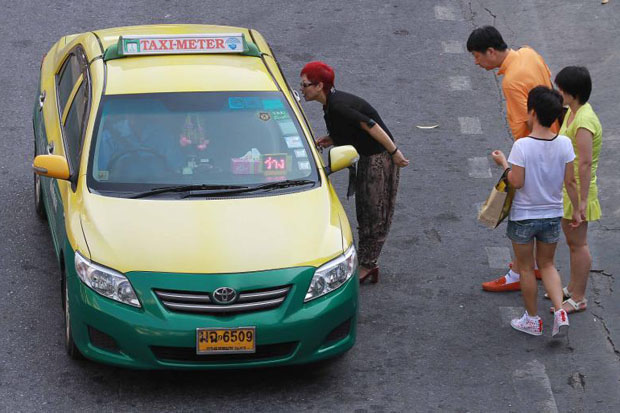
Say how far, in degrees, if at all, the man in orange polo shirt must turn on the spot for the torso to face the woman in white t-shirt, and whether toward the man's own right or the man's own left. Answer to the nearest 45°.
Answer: approximately 90° to the man's own left

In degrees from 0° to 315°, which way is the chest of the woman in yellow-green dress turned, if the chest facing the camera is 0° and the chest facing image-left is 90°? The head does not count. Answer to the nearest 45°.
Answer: approximately 90°

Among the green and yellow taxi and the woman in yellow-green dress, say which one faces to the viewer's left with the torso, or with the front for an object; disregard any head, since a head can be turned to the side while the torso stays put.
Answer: the woman in yellow-green dress

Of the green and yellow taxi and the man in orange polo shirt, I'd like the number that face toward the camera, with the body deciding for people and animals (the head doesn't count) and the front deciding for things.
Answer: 1

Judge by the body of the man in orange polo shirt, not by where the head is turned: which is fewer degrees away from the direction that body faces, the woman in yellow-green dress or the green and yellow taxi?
the green and yellow taxi

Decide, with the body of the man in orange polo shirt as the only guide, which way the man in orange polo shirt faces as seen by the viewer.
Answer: to the viewer's left

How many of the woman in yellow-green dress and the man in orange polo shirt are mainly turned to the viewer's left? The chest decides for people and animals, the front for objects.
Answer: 2

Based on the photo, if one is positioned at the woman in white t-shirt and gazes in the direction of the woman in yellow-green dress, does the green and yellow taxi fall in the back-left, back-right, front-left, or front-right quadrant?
back-left

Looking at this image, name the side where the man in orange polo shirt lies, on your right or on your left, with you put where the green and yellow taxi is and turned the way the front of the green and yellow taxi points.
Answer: on your left

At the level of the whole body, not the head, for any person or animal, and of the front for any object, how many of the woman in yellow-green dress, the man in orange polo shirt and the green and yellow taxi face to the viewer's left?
2

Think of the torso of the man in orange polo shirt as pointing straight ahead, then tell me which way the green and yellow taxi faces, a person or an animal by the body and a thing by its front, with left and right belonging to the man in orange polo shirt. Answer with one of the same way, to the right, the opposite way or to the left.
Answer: to the left

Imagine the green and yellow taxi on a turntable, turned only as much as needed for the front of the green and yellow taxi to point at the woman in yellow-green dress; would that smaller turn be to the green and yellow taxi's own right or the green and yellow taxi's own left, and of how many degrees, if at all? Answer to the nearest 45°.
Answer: approximately 90° to the green and yellow taxi's own left
